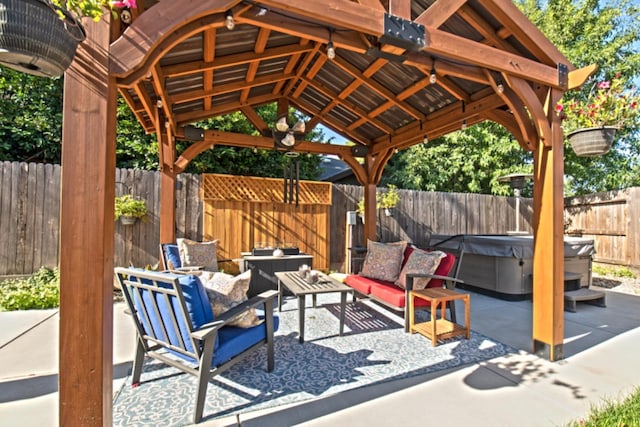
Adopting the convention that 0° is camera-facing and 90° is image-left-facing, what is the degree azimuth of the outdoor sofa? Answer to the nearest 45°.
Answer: approximately 45°

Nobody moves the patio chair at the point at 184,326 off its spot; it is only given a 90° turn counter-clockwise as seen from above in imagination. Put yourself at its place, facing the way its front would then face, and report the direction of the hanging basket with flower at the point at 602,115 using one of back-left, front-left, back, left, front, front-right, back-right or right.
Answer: back-right

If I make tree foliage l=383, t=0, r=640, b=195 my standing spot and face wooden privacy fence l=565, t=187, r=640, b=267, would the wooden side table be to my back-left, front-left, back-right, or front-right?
front-right

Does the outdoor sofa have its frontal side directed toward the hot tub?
no

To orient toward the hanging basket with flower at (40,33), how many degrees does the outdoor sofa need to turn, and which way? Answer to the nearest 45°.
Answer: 0° — it already faces it

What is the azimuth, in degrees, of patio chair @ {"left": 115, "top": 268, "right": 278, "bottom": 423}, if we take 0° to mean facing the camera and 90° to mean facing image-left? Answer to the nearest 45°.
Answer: approximately 225°

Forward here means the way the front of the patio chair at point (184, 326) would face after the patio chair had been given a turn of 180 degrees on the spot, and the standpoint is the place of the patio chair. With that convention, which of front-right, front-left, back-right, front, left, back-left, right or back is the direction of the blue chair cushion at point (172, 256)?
back-right

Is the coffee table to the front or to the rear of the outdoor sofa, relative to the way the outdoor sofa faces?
to the front

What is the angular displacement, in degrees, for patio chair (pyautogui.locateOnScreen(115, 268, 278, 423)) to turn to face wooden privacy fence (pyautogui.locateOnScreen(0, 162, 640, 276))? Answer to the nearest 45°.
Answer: approximately 45° to its left

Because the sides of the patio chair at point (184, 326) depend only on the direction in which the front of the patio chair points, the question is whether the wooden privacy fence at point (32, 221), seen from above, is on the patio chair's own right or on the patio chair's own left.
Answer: on the patio chair's own left

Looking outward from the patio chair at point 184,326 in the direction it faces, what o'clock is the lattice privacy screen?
The lattice privacy screen is roughly at 11 o'clock from the patio chair.

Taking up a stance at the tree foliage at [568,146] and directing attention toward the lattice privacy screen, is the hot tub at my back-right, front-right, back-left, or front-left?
front-left

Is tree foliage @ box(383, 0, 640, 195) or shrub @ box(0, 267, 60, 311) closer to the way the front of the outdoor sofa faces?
the shrub

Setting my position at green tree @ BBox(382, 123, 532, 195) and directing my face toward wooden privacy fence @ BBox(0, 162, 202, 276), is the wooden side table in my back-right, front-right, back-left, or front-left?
front-left

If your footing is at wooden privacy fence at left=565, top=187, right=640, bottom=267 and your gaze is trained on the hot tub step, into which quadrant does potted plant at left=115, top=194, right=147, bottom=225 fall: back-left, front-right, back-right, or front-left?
front-right
